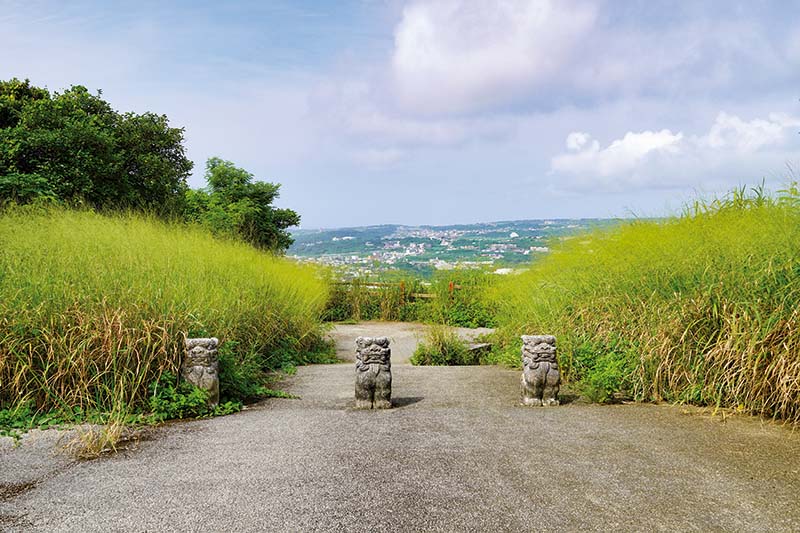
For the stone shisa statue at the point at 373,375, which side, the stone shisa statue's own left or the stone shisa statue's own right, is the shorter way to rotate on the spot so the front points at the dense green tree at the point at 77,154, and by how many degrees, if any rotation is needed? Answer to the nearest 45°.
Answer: approximately 135° to the stone shisa statue's own right

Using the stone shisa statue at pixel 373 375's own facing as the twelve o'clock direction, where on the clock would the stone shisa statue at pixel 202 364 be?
the stone shisa statue at pixel 202 364 is roughly at 3 o'clock from the stone shisa statue at pixel 373 375.

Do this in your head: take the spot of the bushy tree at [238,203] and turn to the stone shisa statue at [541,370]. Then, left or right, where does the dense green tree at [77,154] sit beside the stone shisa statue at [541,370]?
right

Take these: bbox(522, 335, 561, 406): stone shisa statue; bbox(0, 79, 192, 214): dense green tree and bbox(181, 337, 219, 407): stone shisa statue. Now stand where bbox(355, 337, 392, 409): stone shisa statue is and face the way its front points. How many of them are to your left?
1

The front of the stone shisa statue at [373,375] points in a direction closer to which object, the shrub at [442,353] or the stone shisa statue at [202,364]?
the stone shisa statue

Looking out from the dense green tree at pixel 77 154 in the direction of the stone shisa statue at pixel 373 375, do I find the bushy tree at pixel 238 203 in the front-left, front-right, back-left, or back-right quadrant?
back-left

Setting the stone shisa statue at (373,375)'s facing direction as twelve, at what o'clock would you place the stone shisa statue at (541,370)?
the stone shisa statue at (541,370) is roughly at 9 o'clock from the stone shisa statue at (373,375).

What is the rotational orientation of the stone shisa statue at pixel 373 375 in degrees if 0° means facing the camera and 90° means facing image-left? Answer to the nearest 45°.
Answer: approximately 0°

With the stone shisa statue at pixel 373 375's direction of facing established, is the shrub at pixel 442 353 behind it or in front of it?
behind

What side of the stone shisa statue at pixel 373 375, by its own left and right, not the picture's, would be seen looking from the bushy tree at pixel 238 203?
back
